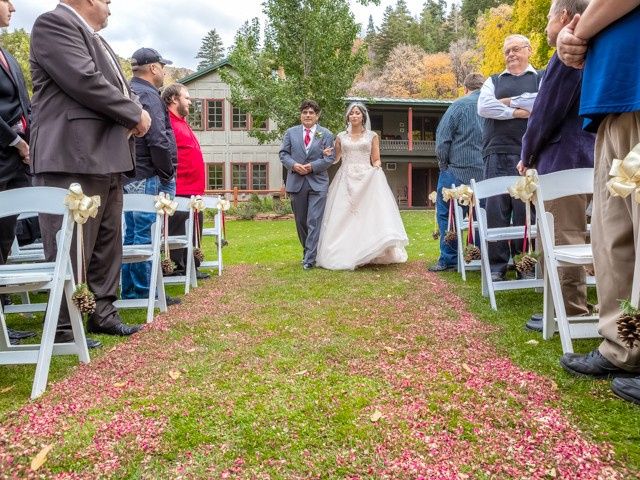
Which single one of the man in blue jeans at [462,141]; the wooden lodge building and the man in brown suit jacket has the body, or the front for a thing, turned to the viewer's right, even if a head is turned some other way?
the man in brown suit jacket

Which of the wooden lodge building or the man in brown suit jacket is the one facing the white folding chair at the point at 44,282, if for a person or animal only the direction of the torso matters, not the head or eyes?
the wooden lodge building

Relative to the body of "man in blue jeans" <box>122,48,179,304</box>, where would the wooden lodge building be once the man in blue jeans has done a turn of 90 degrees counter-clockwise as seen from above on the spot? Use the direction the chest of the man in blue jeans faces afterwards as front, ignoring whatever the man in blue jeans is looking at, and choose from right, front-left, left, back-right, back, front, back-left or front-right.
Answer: front-right

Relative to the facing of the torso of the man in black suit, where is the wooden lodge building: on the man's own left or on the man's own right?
on the man's own left

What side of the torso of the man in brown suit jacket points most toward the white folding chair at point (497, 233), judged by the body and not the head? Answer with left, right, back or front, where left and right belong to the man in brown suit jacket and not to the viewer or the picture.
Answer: front

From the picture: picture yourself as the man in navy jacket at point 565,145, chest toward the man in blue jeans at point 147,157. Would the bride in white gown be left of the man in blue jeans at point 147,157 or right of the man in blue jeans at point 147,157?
right

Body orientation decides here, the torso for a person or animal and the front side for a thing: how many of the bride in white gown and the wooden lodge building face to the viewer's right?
0

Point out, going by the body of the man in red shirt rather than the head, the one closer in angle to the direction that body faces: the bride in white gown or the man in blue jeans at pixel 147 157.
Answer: the bride in white gown

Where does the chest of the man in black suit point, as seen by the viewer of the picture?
to the viewer's right

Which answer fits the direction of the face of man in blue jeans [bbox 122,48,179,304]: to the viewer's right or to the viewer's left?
to the viewer's right

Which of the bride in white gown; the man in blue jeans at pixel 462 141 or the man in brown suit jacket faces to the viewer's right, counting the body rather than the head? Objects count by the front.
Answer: the man in brown suit jacket

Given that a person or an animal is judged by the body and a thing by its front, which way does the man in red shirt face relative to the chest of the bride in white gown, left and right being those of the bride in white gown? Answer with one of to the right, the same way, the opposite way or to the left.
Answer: to the left

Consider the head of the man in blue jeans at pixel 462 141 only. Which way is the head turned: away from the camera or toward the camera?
away from the camera
